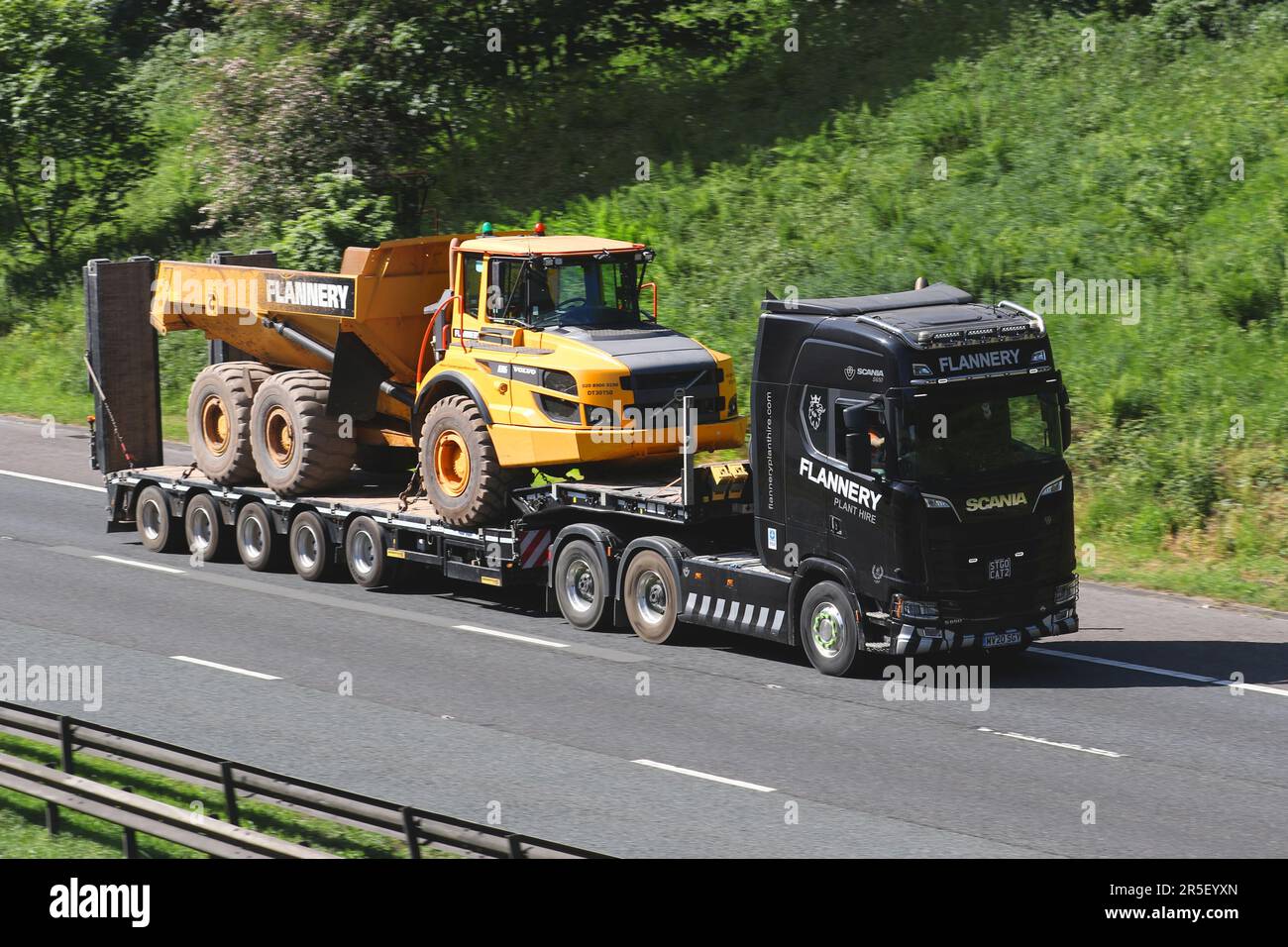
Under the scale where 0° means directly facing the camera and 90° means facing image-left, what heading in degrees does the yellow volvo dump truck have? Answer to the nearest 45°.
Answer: approximately 315°

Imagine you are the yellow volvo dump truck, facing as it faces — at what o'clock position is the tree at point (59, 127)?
The tree is roughly at 7 o'clock from the yellow volvo dump truck.

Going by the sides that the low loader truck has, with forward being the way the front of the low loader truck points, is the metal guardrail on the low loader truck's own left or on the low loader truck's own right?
on the low loader truck's own right

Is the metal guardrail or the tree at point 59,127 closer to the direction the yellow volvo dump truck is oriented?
the metal guardrail

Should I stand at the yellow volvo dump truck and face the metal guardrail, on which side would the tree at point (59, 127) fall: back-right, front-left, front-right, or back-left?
back-right

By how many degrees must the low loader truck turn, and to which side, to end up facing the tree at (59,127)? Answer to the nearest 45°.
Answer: approximately 180°
